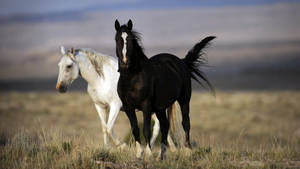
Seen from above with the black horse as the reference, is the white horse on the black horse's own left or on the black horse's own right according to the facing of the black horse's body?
on the black horse's own right

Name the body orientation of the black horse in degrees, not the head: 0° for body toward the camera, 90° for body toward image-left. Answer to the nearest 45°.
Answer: approximately 45°
